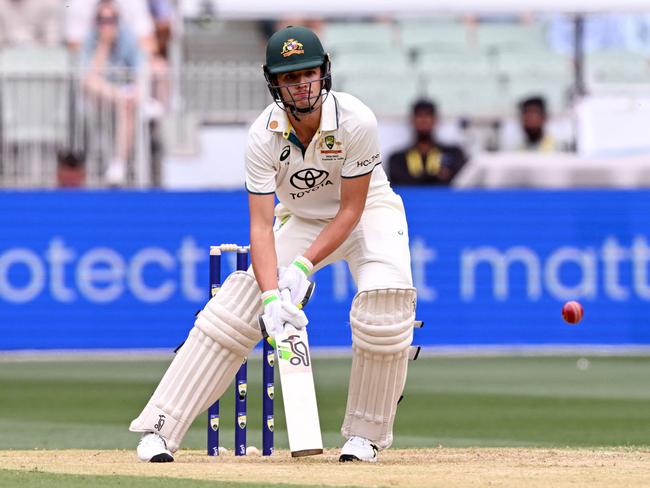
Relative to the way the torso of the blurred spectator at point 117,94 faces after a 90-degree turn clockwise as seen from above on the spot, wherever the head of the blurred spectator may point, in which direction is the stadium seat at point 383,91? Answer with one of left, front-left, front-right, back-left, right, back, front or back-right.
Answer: back

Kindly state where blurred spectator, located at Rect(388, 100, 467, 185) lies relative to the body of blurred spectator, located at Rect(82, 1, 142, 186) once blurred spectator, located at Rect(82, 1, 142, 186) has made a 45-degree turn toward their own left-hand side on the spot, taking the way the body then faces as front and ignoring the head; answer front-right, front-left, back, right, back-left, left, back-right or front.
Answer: front-left

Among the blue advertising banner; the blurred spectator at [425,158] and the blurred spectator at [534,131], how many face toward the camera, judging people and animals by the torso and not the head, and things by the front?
3

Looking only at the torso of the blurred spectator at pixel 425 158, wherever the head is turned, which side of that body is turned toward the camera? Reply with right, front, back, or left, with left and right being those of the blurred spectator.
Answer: front

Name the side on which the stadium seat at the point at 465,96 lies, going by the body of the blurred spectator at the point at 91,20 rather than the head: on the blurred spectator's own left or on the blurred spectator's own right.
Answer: on the blurred spectator's own left

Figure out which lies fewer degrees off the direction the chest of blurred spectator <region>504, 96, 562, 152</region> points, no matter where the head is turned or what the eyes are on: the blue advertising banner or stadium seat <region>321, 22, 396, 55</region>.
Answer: the blue advertising banner

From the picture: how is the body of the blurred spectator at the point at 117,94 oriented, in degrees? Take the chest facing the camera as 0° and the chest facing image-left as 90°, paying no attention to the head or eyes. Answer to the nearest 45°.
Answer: approximately 0°

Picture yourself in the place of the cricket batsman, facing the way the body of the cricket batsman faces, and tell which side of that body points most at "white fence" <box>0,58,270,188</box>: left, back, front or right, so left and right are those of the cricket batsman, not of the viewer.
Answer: back

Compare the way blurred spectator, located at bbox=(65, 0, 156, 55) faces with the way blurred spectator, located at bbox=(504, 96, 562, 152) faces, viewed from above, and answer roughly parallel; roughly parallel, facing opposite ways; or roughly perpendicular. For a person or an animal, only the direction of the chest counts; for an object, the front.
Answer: roughly parallel

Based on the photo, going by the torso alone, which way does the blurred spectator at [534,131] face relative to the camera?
toward the camera

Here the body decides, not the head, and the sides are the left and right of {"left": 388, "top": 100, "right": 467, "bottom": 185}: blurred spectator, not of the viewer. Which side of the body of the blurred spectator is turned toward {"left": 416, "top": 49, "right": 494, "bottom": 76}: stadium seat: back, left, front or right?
back

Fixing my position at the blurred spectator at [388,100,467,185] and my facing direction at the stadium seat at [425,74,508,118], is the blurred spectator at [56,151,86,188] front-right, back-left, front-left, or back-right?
back-left

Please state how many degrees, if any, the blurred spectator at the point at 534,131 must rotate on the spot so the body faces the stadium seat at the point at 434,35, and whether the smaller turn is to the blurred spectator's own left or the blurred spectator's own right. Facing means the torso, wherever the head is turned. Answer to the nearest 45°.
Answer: approximately 135° to the blurred spectator's own right
